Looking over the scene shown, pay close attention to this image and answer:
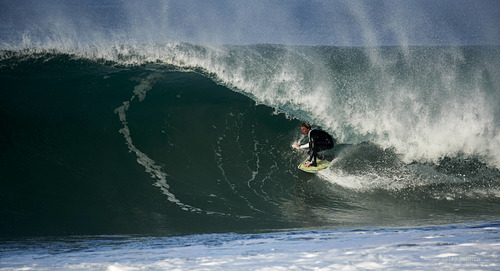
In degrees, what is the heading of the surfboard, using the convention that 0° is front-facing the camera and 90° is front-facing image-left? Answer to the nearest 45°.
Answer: approximately 90°
